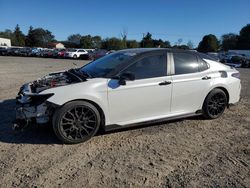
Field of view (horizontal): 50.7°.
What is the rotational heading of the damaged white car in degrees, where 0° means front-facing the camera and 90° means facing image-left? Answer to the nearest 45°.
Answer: approximately 45°

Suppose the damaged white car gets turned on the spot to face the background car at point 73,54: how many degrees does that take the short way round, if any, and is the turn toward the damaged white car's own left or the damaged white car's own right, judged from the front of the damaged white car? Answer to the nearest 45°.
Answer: approximately 135° to the damaged white car's own right
